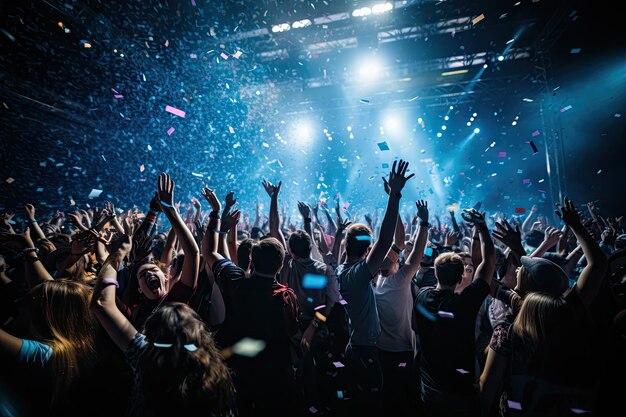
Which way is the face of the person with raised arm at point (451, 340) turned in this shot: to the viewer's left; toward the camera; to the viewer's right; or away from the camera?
away from the camera

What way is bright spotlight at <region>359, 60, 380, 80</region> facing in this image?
toward the camera

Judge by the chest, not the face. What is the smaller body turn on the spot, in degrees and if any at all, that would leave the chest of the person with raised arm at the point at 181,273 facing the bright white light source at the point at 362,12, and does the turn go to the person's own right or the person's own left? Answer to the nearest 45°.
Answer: approximately 135° to the person's own left

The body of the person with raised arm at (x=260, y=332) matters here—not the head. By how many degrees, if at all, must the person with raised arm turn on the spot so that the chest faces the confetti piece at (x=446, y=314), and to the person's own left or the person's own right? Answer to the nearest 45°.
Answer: approximately 90° to the person's own right

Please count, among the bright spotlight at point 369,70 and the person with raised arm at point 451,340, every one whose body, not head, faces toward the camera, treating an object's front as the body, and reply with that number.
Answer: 1

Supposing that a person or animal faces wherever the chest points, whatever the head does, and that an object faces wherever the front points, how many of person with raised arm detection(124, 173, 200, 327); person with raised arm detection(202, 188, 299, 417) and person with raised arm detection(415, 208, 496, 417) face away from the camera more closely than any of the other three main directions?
2

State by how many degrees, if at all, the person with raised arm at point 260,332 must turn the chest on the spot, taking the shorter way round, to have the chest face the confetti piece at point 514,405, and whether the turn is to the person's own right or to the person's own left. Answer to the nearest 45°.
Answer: approximately 135° to the person's own right

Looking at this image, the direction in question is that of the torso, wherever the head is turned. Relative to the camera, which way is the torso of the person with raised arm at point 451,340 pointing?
away from the camera

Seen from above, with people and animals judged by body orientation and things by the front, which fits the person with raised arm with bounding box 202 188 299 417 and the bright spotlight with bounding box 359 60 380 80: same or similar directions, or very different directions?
very different directions

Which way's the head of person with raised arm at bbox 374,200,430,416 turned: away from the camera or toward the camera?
away from the camera

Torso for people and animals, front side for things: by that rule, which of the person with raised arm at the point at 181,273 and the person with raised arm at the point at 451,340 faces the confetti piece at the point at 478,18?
the person with raised arm at the point at 451,340

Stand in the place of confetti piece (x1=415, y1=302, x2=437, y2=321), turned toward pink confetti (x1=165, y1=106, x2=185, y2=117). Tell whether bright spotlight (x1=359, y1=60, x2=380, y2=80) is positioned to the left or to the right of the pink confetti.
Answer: right

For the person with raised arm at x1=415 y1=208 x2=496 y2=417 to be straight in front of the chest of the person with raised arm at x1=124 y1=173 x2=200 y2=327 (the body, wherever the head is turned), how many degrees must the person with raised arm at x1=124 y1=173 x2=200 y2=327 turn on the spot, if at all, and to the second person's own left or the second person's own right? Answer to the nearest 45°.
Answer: approximately 45° to the second person's own left

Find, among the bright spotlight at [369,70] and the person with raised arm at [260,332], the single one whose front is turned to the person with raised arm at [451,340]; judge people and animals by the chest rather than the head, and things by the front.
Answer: the bright spotlight

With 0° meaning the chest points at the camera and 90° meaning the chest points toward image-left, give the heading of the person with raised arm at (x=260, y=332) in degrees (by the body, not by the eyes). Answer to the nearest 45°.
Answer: approximately 180°

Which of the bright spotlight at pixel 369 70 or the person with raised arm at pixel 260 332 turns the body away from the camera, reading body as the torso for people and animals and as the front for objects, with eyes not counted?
the person with raised arm
